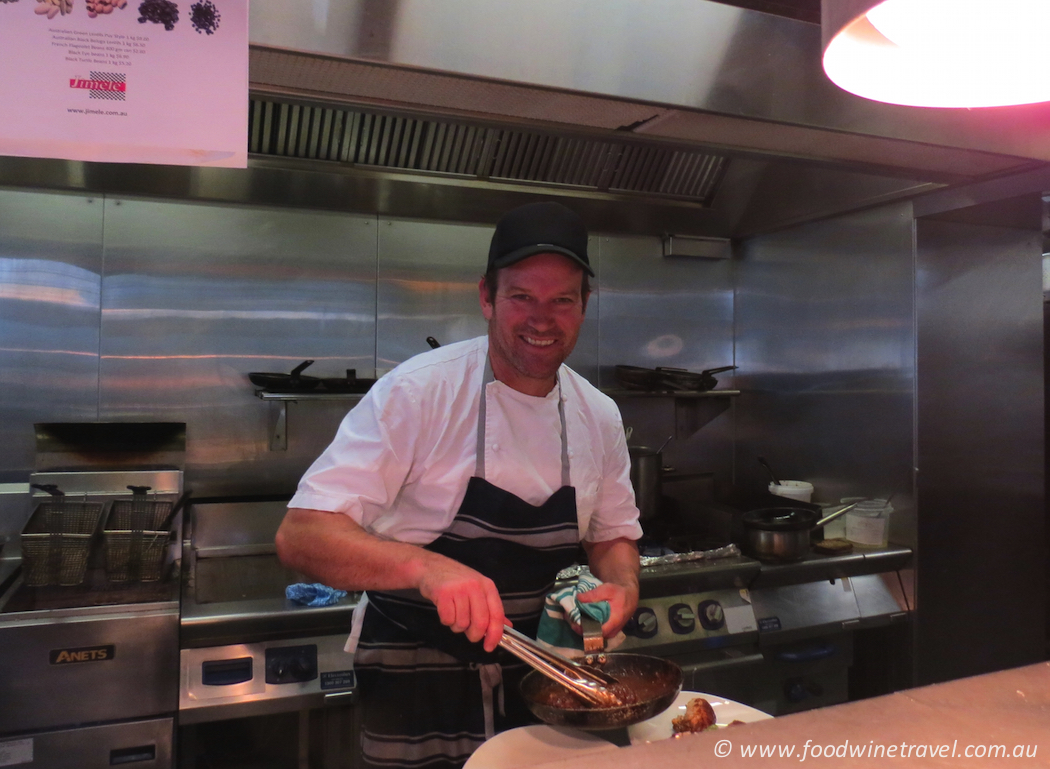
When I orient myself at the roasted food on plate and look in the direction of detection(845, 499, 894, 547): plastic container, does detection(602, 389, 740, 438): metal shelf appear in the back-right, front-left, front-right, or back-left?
front-left

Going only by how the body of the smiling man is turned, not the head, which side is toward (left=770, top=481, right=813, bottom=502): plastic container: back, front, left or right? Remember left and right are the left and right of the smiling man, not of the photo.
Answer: left

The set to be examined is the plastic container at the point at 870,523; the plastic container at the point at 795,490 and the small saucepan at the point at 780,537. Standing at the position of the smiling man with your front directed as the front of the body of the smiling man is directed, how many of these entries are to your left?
3

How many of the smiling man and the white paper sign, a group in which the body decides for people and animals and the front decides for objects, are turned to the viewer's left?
0

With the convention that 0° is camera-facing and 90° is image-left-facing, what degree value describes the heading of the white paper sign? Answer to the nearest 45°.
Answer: approximately 0°

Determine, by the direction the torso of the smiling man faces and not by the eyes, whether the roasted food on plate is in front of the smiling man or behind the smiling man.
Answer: in front

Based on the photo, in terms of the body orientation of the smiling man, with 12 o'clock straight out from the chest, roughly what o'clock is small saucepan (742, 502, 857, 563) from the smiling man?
The small saucepan is roughly at 9 o'clock from the smiling man.

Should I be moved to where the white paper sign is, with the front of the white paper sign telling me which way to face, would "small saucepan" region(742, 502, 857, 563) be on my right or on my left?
on my left

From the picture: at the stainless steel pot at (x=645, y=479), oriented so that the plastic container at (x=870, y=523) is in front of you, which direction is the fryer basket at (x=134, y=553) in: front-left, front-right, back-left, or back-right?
back-right
